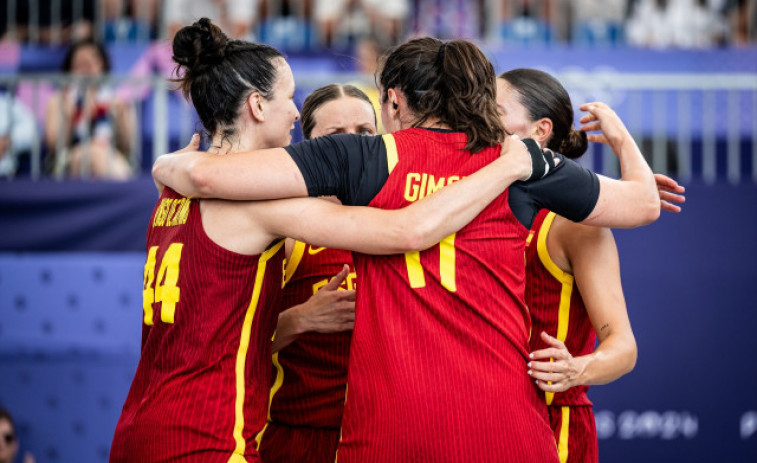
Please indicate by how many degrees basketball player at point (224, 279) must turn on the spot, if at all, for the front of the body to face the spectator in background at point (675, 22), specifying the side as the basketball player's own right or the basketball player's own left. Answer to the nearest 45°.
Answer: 0° — they already face them

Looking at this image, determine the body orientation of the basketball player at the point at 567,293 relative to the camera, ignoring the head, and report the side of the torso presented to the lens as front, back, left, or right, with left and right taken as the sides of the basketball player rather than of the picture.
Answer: left

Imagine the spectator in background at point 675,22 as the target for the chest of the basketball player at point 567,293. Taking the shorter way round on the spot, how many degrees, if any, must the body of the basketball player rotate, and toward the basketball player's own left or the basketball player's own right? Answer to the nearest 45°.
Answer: approximately 90° to the basketball player's own right

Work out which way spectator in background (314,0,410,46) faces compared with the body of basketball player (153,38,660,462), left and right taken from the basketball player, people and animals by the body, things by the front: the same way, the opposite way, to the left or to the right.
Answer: the opposite way

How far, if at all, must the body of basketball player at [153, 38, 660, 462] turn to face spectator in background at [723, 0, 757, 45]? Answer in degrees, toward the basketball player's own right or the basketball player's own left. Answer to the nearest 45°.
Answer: approximately 45° to the basketball player's own right

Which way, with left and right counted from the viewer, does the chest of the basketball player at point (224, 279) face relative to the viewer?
facing away from the viewer and to the right of the viewer

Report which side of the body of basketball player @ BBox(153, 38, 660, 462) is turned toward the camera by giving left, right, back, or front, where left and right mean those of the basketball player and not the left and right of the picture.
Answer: back
